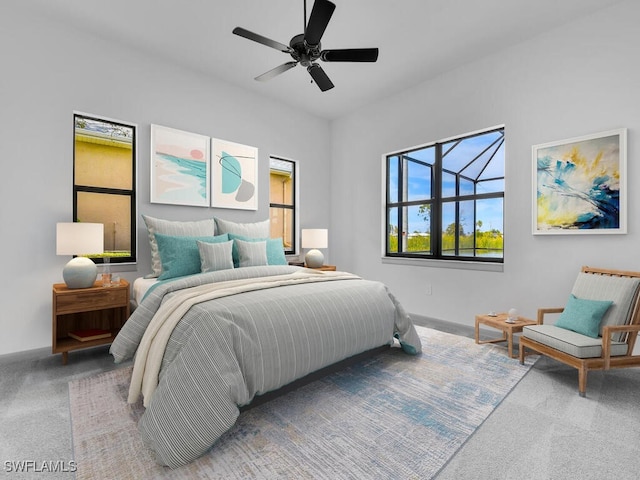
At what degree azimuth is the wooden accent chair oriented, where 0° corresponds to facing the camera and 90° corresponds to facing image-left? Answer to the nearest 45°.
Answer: approximately 45°

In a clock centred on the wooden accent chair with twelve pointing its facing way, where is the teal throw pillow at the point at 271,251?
The teal throw pillow is roughly at 1 o'clock from the wooden accent chair.

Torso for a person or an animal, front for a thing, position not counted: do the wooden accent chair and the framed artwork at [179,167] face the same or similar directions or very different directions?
very different directions

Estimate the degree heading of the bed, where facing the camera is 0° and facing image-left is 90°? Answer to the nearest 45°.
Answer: approximately 315°

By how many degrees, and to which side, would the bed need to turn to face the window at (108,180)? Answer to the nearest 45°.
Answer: approximately 180°

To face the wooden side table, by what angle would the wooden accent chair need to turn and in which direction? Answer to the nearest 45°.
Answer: approximately 45° to its right

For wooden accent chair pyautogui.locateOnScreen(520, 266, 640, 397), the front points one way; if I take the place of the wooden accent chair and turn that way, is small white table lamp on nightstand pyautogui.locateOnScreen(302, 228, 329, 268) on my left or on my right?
on my right

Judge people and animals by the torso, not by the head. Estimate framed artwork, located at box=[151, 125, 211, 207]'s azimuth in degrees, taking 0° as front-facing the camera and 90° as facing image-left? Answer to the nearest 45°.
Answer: approximately 315°
